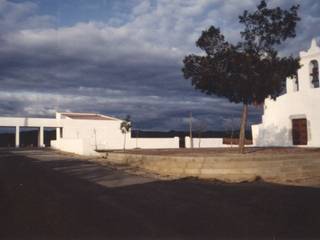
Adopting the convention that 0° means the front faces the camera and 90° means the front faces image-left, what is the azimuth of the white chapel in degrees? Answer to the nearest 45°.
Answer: approximately 0°

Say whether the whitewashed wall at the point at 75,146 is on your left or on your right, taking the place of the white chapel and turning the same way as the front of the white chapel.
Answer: on your right

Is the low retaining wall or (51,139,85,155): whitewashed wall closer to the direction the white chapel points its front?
the low retaining wall

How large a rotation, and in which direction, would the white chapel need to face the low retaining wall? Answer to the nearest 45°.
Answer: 0° — it already faces it
